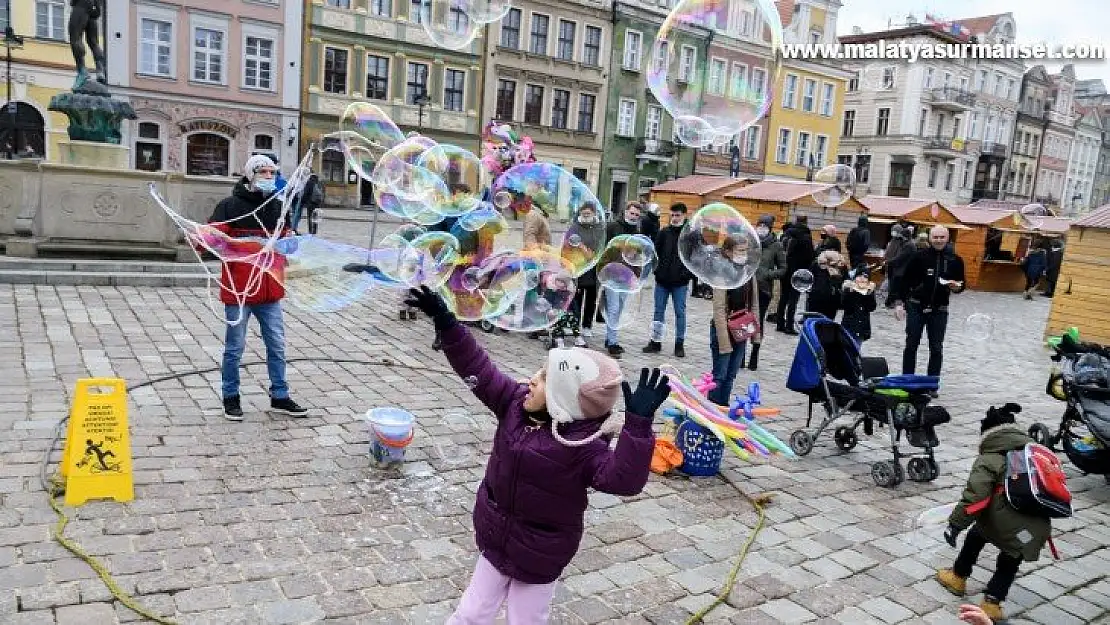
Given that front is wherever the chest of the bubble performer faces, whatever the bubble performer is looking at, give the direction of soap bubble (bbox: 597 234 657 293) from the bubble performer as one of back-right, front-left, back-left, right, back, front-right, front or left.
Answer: front-left

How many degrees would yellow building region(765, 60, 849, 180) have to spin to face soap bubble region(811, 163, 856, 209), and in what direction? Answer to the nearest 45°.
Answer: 0° — it already faces it

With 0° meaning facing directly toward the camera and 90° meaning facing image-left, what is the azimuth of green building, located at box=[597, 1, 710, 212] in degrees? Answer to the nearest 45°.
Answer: approximately 315°

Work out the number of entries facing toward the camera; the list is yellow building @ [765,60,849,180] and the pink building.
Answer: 2

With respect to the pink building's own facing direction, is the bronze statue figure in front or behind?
in front

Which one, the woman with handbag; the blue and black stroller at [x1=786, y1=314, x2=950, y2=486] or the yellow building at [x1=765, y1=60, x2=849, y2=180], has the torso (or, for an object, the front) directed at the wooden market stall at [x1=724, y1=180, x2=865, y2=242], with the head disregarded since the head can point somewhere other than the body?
the yellow building

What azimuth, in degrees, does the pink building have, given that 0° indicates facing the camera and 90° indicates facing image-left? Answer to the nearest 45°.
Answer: approximately 0°

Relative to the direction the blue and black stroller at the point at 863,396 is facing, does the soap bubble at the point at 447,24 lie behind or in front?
behind

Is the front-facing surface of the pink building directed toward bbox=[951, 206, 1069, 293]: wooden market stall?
no

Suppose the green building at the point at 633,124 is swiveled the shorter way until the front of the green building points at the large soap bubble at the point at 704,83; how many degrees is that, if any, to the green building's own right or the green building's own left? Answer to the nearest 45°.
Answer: approximately 45° to the green building's own right

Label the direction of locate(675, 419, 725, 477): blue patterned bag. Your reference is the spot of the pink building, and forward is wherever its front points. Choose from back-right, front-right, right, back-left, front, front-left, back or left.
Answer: front

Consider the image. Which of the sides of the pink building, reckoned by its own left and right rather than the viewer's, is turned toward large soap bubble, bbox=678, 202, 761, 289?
front

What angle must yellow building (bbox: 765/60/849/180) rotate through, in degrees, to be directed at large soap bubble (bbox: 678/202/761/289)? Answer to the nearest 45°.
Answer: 0° — it already faces it

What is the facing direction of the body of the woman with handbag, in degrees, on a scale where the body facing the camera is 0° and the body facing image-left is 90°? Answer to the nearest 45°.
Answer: approximately 45°

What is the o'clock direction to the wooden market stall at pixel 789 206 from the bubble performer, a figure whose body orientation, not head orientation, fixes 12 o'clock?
The wooden market stall is roughly at 9 o'clock from the bubble performer.
